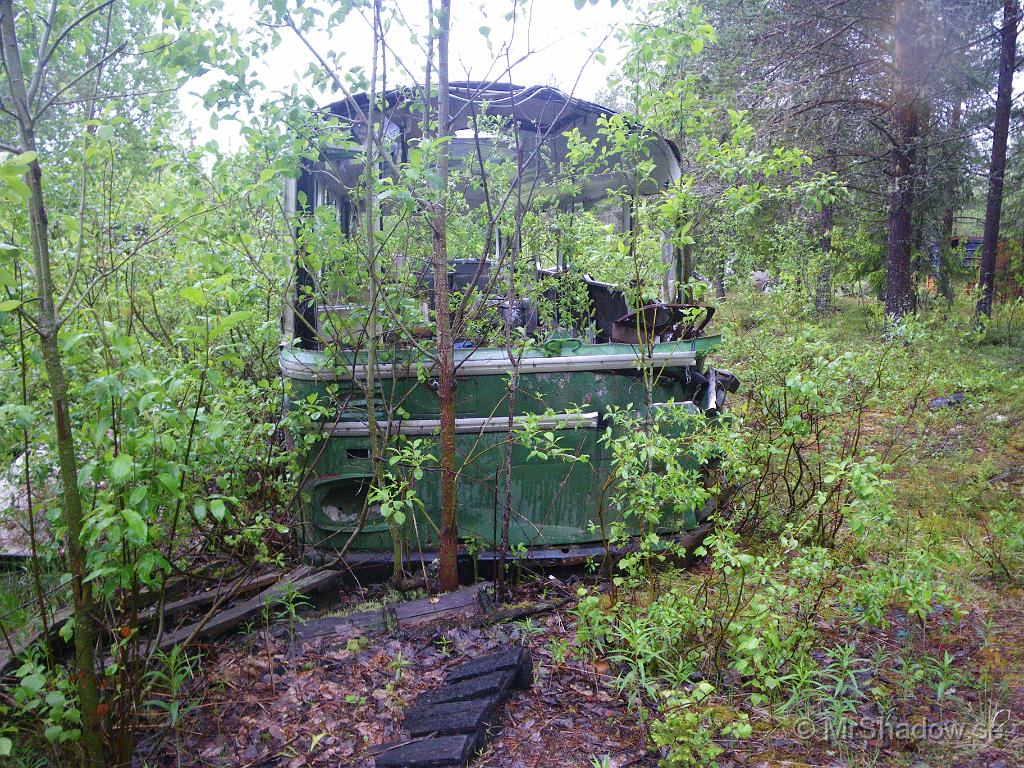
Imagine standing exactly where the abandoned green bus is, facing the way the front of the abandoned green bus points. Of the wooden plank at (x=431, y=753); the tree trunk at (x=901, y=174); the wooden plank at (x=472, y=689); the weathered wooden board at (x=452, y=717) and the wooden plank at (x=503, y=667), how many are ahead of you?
4

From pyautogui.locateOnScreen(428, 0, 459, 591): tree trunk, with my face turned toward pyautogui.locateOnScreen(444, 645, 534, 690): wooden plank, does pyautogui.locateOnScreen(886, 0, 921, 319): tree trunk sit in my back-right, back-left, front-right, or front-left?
back-left

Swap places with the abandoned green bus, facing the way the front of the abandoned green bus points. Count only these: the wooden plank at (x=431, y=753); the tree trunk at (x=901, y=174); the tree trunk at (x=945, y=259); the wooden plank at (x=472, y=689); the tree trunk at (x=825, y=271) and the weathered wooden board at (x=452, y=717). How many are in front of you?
3

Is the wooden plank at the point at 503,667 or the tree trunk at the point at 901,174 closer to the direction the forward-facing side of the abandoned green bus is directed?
the wooden plank

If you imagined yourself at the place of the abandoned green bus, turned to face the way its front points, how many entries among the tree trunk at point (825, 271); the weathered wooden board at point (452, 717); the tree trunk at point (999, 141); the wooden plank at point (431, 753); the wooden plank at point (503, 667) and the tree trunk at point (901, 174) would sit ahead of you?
3

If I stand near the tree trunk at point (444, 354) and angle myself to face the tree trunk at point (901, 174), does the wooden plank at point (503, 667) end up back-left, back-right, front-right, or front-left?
back-right

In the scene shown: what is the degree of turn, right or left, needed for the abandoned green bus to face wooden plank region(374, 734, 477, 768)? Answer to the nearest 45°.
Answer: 0° — it already faces it

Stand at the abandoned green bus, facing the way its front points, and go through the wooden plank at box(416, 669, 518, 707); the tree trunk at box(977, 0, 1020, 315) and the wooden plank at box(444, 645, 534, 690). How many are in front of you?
2
